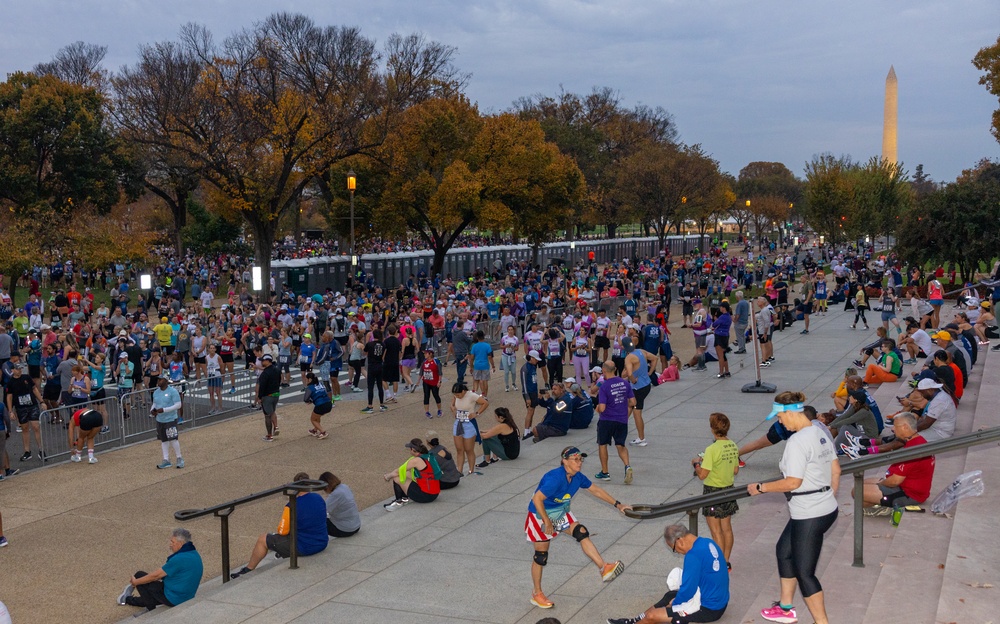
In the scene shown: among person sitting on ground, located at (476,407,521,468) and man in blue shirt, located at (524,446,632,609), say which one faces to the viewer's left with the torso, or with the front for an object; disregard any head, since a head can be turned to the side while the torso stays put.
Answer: the person sitting on ground

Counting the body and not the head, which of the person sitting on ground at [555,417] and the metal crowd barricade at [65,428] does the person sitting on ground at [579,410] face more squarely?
the metal crowd barricade

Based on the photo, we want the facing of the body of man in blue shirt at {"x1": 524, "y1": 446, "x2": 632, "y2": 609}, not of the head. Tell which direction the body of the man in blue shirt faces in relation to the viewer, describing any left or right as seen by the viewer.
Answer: facing the viewer and to the right of the viewer

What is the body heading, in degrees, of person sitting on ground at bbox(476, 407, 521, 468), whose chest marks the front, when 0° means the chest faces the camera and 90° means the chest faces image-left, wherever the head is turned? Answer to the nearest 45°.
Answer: approximately 90°

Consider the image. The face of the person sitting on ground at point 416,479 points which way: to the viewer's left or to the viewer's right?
to the viewer's left

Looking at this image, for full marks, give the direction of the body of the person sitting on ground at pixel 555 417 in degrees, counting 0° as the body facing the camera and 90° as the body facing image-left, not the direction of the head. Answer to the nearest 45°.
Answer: approximately 90°

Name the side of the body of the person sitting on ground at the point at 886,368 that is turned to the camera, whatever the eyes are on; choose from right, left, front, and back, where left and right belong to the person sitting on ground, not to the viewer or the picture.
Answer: left

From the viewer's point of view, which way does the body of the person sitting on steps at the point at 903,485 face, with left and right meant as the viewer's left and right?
facing to the left of the viewer

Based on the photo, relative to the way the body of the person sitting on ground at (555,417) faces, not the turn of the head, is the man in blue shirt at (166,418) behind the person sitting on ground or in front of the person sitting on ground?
in front

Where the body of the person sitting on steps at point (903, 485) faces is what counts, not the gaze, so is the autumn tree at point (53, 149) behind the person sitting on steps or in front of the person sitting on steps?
in front

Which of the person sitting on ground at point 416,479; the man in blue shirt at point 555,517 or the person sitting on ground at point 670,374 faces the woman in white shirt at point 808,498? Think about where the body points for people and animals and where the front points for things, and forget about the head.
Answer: the man in blue shirt

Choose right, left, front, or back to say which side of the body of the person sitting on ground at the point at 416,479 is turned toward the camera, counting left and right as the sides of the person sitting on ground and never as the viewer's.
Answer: left

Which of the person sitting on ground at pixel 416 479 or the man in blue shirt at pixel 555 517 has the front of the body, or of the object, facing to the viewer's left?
the person sitting on ground

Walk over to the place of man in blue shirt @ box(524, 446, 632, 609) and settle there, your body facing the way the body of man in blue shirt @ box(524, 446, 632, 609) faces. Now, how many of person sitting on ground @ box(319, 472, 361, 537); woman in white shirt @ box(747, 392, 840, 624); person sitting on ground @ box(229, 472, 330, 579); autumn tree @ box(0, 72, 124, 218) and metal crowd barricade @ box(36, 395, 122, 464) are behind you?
4

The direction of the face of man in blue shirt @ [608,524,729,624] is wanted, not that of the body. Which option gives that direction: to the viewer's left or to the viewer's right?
to the viewer's left
